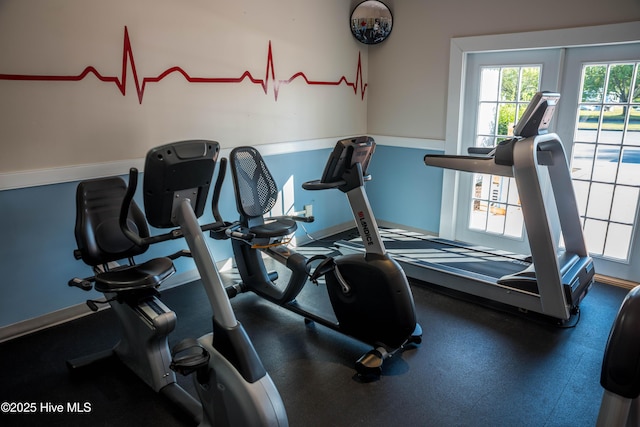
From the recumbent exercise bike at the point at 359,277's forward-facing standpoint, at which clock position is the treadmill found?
The treadmill is roughly at 10 o'clock from the recumbent exercise bike.

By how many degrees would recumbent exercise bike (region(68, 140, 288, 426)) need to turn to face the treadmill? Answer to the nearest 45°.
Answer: approximately 45° to its left

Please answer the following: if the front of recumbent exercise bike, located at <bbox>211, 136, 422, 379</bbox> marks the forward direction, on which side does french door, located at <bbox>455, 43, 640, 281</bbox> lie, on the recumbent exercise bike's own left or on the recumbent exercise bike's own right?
on the recumbent exercise bike's own left

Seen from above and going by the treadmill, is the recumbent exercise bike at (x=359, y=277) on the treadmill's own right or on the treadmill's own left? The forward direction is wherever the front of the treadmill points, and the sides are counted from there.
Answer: on the treadmill's own right

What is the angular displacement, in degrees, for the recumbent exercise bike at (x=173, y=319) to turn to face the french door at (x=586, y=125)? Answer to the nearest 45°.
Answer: approximately 45° to its left

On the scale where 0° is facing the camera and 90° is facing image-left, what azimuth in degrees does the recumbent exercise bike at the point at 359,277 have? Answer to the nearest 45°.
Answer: approximately 315°

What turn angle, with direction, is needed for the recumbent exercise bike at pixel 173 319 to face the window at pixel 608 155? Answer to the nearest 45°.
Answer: approximately 45° to its left

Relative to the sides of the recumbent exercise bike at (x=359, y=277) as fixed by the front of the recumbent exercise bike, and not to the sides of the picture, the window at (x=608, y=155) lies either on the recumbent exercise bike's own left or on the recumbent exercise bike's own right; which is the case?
on the recumbent exercise bike's own left

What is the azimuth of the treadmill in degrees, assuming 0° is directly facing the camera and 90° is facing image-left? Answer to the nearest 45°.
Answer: approximately 315°

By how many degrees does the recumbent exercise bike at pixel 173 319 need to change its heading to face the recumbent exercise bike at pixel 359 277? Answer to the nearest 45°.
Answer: approximately 45° to its left
